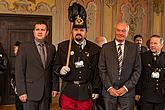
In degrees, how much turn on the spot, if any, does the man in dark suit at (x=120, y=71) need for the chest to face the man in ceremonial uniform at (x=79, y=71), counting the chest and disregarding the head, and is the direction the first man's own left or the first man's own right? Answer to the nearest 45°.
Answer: approximately 90° to the first man's own right

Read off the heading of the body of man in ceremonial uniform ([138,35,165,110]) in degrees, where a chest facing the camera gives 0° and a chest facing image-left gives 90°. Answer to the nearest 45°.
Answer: approximately 0°

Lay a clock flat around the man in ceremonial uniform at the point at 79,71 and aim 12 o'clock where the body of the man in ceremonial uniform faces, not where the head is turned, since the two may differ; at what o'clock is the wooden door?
The wooden door is roughly at 5 o'clock from the man in ceremonial uniform.

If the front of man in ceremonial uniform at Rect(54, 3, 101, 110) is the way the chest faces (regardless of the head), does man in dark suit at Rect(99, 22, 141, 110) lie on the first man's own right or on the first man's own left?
on the first man's own left

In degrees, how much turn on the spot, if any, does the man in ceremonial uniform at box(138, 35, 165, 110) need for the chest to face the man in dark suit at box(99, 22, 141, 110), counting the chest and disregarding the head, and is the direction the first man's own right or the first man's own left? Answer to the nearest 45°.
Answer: approximately 45° to the first man's own right

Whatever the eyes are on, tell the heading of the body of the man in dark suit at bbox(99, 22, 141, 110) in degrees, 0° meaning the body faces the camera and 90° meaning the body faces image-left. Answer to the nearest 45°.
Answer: approximately 0°

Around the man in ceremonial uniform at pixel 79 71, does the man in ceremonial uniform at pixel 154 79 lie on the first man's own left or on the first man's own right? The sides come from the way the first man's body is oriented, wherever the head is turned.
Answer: on the first man's own left
